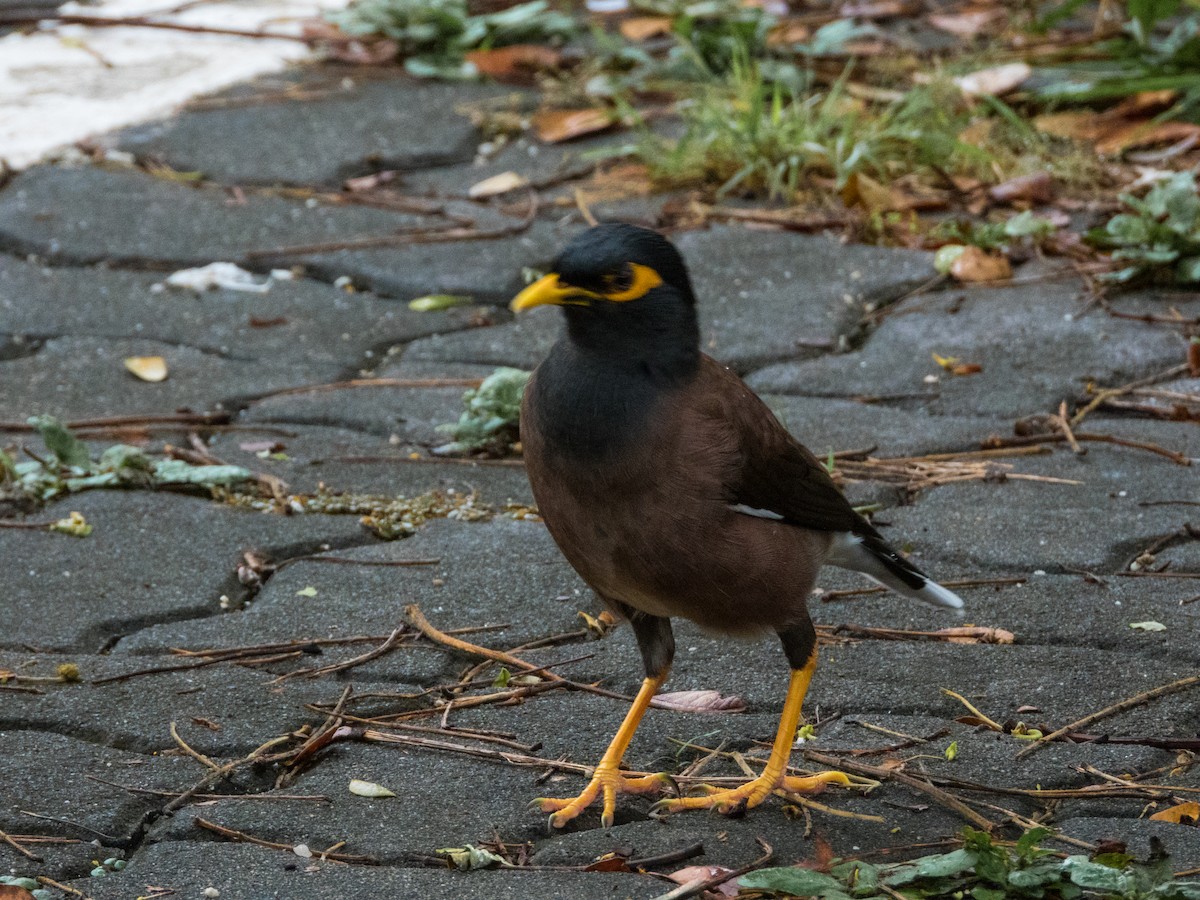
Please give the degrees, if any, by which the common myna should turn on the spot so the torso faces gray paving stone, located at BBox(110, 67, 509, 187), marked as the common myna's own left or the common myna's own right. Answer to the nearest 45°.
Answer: approximately 135° to the common myna's own right

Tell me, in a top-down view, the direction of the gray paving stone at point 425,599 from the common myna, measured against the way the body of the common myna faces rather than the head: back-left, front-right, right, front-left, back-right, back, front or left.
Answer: right

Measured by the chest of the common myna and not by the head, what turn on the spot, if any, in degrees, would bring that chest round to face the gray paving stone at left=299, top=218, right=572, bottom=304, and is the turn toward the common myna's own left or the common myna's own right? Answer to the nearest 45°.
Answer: approximately 135° to the common myna's own right

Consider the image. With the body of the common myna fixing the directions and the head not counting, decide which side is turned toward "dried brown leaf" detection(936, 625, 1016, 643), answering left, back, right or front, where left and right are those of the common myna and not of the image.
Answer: back

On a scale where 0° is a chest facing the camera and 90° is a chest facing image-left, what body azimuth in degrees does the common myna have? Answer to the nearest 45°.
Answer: approximately 45°

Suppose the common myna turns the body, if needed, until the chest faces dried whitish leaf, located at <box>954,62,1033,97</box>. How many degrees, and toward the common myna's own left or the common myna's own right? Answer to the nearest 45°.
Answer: approximately 135° to the common myna's own right

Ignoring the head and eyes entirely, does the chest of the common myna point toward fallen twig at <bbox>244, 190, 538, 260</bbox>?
no

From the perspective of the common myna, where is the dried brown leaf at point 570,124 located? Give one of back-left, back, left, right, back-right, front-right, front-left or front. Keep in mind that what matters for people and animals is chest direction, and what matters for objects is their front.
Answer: back-right

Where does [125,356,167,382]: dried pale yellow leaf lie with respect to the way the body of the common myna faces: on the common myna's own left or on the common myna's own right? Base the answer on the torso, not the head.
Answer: on the common myna's own right

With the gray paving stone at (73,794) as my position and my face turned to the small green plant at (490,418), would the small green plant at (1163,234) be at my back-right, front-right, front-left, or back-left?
front-right

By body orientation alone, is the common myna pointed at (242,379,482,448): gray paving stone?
no

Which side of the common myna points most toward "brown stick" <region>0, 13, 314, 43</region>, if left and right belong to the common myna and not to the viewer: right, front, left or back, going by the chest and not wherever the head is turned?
right

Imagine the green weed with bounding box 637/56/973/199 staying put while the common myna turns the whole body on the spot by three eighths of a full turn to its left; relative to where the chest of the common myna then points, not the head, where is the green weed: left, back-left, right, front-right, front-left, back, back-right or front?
left

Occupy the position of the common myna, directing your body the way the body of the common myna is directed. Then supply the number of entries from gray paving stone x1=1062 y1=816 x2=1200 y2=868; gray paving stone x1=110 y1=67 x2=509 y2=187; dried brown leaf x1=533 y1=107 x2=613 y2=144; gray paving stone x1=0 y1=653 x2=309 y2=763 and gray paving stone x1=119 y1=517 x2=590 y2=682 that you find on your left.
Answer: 1

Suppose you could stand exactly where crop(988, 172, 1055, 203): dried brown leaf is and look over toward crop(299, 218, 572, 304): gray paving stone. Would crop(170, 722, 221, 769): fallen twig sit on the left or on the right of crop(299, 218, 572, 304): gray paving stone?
left

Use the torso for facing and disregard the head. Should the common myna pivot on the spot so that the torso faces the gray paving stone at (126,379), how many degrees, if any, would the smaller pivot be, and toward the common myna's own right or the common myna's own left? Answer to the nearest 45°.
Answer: approximately 90° to the common myna's own right

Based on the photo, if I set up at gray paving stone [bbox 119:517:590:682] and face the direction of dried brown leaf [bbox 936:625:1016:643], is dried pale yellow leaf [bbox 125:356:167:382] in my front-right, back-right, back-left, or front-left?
back-left

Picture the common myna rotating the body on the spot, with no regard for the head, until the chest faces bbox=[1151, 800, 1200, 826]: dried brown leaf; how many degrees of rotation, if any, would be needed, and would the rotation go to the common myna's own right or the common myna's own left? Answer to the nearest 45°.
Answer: approximately 90° to the common myna's own left

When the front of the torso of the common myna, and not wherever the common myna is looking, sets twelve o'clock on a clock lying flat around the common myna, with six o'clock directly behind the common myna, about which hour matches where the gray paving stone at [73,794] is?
The gray paving stone is roughly at 1 o'clock from the common myna.

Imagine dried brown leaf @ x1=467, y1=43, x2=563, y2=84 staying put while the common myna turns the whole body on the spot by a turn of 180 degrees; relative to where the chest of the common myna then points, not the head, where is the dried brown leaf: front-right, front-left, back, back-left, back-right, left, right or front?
front-left

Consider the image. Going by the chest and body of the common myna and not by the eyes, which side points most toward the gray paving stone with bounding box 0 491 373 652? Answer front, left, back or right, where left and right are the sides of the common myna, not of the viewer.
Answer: right
